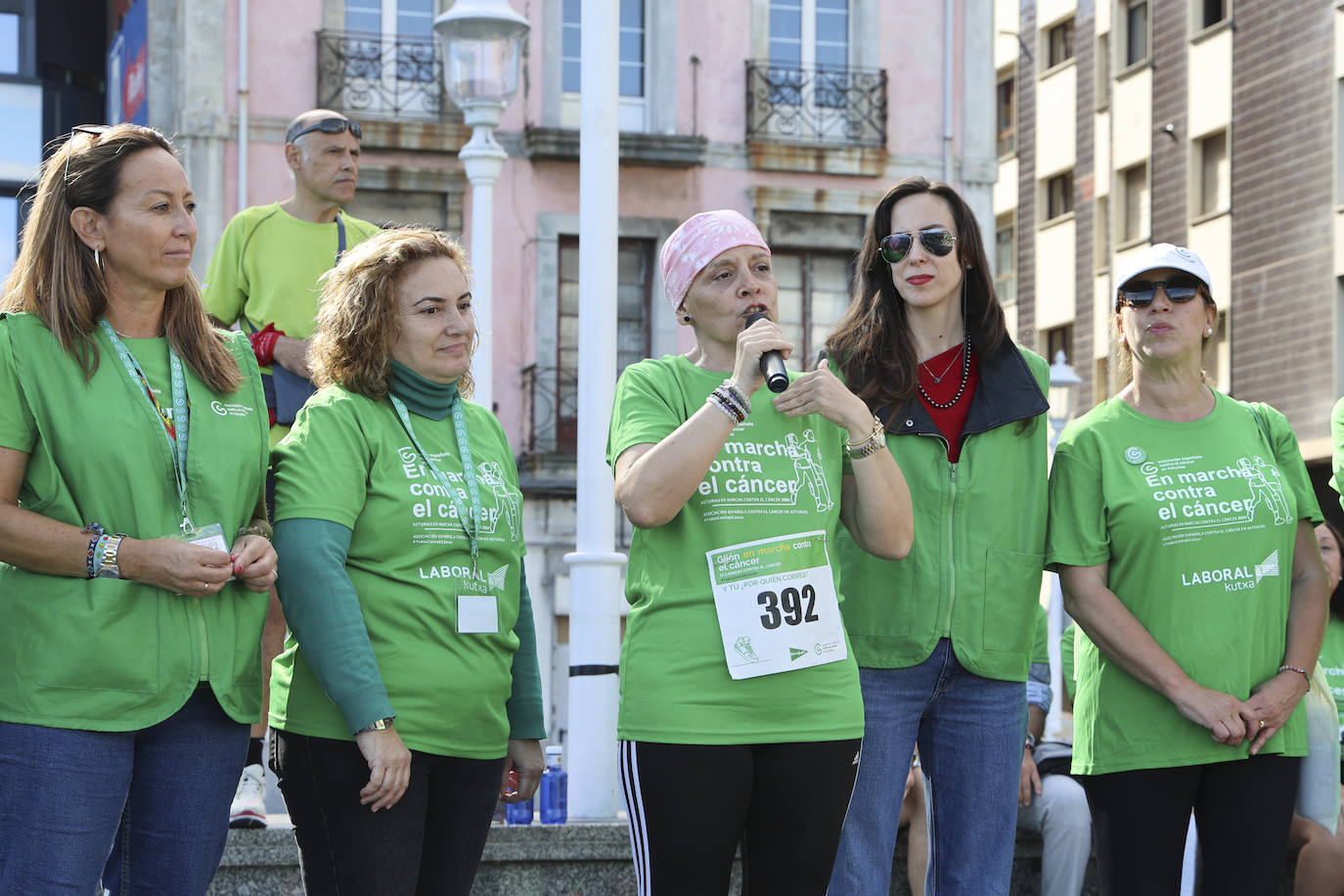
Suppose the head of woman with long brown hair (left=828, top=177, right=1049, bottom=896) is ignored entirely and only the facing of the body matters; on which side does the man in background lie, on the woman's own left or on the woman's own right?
on the woman's own right

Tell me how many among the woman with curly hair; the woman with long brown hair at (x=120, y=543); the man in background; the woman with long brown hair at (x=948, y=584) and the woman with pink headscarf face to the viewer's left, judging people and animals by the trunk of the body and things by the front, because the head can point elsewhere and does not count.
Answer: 0

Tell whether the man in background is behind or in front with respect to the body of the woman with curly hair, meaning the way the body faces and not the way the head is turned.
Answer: behind

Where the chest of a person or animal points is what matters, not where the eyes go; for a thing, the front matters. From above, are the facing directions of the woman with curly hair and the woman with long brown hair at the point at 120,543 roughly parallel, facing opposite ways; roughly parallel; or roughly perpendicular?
roughly parallel

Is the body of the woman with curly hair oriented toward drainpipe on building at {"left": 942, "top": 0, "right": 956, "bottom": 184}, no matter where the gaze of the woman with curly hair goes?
no

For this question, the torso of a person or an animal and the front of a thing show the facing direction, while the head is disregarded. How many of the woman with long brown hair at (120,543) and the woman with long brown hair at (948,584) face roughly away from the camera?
0

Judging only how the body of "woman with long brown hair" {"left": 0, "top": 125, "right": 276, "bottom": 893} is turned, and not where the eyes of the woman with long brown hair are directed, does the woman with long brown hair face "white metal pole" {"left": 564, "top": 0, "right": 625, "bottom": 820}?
no

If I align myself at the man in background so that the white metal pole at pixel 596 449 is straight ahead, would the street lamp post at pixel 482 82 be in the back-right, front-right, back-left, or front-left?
front-left

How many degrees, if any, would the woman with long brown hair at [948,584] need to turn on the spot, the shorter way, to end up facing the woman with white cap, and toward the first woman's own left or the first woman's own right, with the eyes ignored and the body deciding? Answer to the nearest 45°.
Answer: approximately 135° to the first woman's own left

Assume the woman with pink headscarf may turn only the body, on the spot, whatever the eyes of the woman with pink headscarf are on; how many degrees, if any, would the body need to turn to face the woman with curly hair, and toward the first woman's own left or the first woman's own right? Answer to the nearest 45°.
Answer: approximately 135° to the first woman's own right

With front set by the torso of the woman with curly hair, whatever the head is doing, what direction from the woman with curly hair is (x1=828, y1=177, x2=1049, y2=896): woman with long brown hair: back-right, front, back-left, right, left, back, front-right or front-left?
front-left

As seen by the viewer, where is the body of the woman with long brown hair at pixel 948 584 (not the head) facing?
toward the camera

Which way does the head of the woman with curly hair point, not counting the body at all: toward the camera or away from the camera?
toward the camera

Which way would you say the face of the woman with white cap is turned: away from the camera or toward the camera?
toward the camera

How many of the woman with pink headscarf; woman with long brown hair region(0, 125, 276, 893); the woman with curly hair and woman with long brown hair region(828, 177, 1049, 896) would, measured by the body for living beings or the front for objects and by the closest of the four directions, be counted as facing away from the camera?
0

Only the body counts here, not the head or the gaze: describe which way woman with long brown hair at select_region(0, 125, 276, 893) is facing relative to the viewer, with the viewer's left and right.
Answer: facing the viewer and to the right of the viewer
